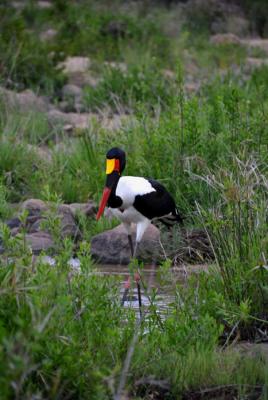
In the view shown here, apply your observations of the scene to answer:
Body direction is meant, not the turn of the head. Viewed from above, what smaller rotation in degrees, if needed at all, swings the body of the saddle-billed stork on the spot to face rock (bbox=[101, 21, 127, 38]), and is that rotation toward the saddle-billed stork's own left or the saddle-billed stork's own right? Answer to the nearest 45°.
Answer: approximately 135° to the saddle-billed stork's own right

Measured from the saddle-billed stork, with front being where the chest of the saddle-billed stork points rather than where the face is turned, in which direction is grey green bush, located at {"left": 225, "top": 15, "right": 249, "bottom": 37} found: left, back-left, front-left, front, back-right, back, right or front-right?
back-right

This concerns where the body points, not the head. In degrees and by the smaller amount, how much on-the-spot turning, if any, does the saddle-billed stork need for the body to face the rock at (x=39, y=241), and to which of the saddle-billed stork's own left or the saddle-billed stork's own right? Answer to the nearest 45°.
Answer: approximately 45° to the saddle-billed stork's own right

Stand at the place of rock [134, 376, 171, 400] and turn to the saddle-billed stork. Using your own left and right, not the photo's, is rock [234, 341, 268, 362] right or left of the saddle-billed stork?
right

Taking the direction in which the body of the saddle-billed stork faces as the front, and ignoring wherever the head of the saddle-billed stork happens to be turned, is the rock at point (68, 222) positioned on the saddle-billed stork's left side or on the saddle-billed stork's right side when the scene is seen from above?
on the saddle-billed stork's right side

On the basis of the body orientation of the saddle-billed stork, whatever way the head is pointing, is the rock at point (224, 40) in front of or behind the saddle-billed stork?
behind

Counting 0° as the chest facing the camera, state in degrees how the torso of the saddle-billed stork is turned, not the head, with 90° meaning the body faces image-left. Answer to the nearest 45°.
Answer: approximately 45°

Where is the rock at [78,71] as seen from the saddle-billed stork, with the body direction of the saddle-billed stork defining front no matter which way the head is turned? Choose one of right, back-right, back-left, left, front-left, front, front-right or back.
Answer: back-right
